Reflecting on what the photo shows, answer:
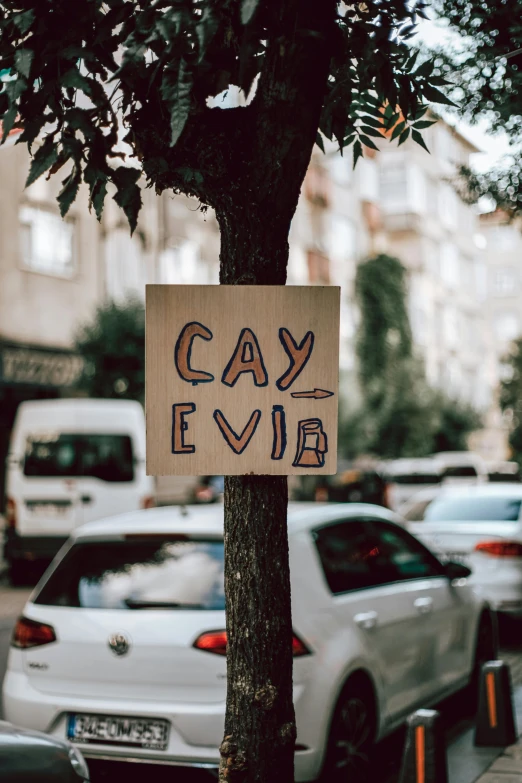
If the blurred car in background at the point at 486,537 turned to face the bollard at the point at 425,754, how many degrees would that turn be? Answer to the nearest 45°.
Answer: approximately 135° to its right

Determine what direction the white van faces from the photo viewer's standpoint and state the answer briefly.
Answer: facing away from the viewer

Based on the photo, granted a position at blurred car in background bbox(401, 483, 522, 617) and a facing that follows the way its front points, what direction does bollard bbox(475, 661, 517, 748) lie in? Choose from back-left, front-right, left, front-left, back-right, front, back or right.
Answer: back-right

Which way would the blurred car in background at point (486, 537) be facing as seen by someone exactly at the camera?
facing away from the viewer and to the right of the viewer

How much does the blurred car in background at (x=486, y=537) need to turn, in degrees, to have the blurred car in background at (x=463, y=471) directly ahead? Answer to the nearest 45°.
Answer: approximately 45° to its left

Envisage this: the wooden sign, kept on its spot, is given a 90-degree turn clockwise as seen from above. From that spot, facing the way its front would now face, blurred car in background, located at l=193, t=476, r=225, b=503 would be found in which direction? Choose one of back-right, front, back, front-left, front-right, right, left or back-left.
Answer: right

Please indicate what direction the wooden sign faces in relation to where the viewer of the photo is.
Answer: facing the viewer

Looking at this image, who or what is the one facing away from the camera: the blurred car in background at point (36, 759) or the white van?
the white van

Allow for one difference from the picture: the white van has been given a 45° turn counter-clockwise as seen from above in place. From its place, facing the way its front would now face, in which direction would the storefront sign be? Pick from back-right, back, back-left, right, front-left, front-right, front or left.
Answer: front-right

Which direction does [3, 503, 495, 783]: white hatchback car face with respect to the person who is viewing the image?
facing away from the viewer and to the right of the viewer

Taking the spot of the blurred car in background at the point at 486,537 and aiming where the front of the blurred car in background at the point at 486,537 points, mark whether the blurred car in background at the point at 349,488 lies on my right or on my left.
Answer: on my left

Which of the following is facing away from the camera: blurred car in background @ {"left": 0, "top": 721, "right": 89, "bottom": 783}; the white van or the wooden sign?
the white van
